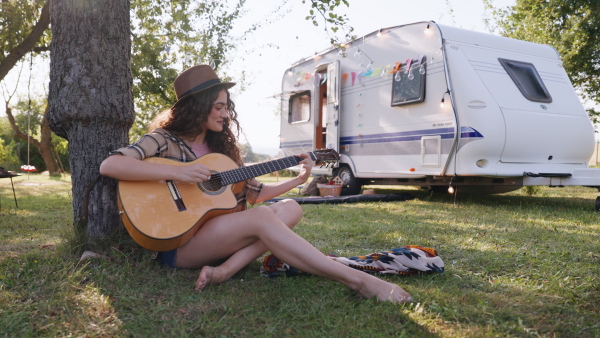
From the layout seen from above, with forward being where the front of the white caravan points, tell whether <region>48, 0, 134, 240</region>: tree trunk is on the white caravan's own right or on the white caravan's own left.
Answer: on the white caravan's own right

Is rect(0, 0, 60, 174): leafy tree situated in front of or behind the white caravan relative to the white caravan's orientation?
behind

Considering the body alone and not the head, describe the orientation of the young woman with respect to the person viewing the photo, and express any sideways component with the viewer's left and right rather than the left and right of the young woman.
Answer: facing the viewer and to the right of the viewer

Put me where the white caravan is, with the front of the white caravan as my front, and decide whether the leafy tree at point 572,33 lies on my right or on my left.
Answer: on my left

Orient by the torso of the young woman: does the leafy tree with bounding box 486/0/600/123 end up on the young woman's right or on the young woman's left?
on the young woman's left

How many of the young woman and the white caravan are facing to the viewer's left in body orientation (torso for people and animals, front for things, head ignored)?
0

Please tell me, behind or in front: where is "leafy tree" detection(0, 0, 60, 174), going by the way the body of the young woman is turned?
behind

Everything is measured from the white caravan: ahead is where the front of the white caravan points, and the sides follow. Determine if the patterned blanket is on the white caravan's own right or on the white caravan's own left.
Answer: on the white caravan's own right
